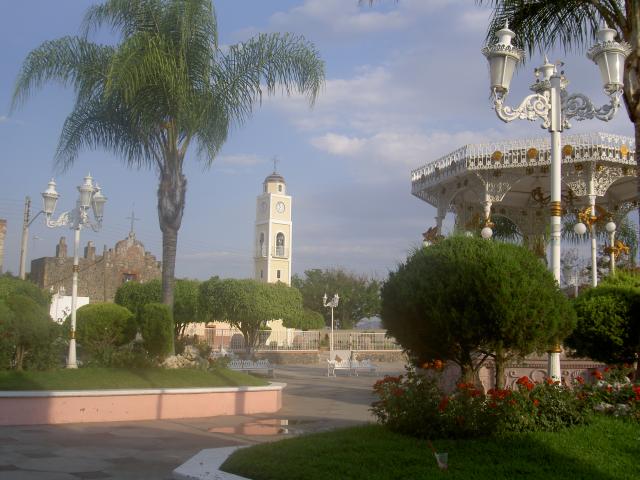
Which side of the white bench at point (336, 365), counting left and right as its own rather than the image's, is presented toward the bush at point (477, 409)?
front

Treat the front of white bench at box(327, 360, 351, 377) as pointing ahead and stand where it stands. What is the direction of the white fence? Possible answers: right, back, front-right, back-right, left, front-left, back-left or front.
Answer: back

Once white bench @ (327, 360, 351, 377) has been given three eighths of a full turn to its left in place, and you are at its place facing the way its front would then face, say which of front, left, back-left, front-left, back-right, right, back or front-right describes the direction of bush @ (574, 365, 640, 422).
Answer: back-right

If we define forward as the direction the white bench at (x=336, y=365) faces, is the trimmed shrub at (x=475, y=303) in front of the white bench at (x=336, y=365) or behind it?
in front

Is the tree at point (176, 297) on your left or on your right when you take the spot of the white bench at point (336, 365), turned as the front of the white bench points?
on your right

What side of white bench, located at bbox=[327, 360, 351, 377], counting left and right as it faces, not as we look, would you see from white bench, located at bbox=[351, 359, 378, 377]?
left

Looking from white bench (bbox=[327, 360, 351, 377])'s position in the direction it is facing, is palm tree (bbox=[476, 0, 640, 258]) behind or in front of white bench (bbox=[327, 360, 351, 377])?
in front

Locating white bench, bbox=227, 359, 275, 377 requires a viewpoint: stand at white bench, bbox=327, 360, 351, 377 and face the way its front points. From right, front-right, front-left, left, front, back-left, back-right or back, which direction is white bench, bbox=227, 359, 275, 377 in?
front-right

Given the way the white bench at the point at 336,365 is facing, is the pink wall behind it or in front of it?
in front

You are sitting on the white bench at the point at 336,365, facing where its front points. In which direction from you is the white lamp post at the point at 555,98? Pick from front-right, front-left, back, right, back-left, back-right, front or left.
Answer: front

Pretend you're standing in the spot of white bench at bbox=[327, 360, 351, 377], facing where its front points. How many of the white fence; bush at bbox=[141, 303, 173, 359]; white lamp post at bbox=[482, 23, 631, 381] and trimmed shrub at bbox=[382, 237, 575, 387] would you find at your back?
1

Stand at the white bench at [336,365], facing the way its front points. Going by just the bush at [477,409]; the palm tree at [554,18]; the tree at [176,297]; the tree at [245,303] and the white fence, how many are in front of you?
2

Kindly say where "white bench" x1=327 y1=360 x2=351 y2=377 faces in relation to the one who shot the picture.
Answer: facing the viewer

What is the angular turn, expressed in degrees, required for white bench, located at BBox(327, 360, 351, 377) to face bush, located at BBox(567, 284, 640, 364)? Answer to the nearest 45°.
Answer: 0° — it already faces it

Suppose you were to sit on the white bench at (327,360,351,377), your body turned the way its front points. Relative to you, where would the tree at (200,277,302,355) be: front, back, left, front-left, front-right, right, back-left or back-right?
back-right
